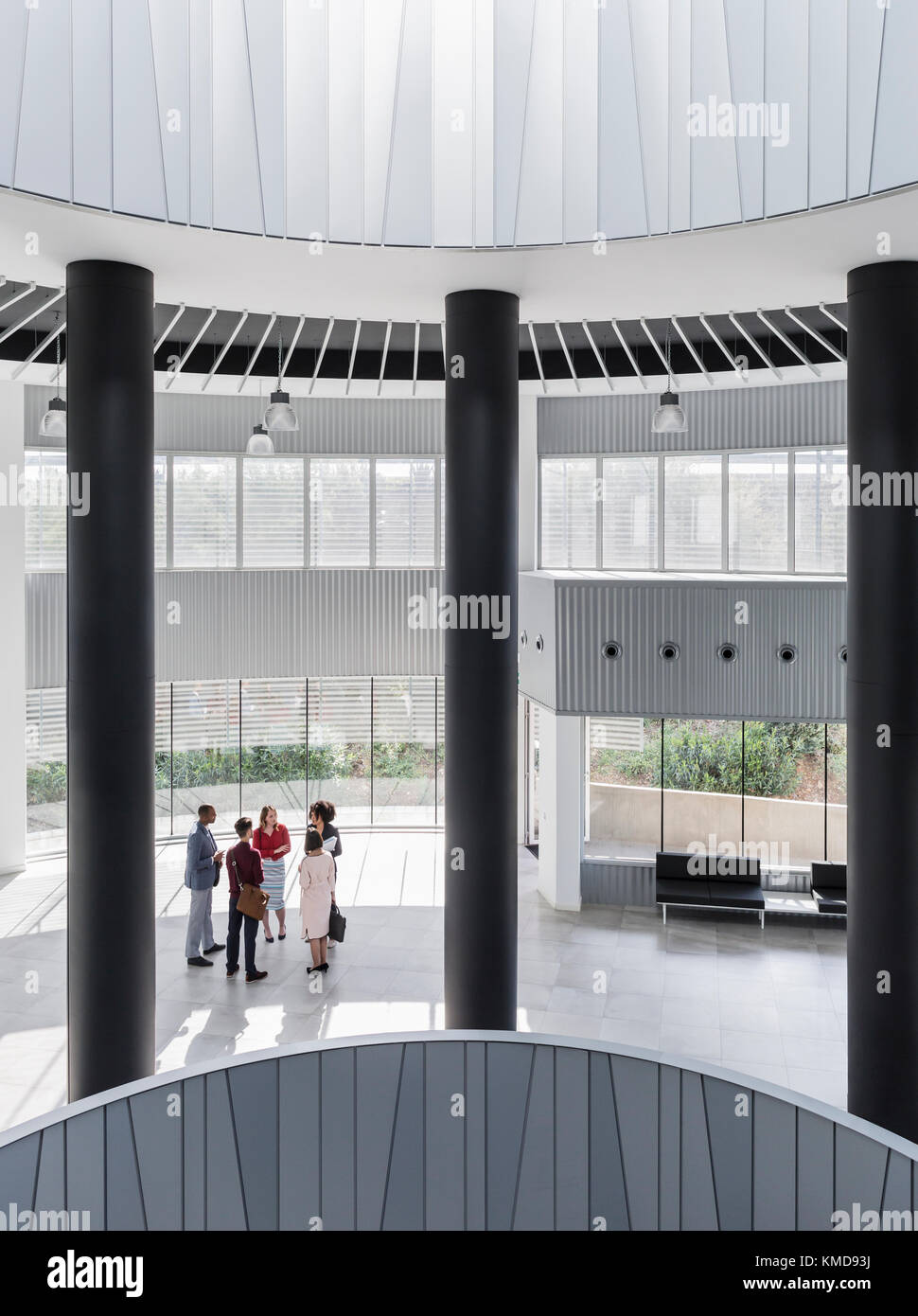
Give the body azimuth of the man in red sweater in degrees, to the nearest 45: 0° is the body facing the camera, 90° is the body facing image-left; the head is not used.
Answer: approximately 225°

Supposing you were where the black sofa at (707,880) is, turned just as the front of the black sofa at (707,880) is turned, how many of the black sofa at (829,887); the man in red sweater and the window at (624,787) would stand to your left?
1

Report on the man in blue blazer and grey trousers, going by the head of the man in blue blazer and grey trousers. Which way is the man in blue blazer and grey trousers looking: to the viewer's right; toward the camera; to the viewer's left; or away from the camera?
to the viewer's right

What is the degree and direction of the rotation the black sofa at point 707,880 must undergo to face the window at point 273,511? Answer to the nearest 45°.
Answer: approximately 90° to its right

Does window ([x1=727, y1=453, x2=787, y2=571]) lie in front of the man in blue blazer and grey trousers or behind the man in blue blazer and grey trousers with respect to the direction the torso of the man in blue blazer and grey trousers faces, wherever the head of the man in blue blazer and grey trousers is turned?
in front

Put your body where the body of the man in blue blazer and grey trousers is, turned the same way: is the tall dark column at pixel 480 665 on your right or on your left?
on your right

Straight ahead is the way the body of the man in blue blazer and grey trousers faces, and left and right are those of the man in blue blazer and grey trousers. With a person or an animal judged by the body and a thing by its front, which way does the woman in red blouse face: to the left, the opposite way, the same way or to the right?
to the right

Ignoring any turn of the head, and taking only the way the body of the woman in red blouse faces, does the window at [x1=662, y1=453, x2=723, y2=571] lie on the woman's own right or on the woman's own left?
on the woman's own left

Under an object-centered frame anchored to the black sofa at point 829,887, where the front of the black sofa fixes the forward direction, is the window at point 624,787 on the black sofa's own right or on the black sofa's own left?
on the black sofa's own right

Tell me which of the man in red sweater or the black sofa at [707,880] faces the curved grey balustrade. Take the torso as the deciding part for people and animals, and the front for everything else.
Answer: the black sofa

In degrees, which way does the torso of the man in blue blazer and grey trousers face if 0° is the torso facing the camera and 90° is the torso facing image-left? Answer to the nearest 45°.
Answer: approximately 270°

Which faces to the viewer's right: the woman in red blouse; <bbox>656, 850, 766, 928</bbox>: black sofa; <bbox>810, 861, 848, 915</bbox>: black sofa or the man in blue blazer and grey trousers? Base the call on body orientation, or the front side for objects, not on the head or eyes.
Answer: the man in blue blazer and grey trousers
